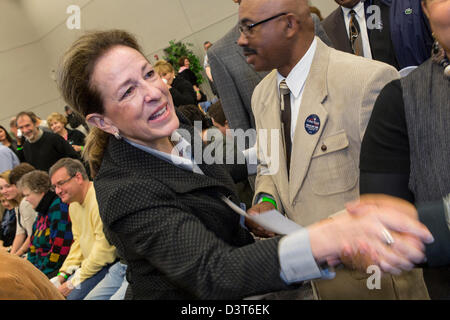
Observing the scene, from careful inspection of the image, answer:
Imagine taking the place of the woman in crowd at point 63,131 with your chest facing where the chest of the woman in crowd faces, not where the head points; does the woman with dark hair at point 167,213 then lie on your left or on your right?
on your left

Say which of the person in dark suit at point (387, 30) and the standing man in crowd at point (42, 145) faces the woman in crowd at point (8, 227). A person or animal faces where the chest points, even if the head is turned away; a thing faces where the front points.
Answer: the standing man in crowd

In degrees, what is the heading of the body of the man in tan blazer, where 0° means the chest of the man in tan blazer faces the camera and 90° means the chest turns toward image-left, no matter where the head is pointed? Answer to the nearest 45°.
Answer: approximately 45°

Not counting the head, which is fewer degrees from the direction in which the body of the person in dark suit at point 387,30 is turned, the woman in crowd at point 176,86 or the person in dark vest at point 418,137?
the person in dark vest

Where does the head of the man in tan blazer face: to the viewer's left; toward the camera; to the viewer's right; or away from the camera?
to the viewer's left

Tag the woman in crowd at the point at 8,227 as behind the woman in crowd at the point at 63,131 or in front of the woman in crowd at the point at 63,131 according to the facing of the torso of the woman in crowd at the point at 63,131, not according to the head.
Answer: in front

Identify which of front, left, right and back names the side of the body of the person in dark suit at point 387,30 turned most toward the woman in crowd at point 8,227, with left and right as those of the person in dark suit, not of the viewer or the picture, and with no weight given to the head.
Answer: right

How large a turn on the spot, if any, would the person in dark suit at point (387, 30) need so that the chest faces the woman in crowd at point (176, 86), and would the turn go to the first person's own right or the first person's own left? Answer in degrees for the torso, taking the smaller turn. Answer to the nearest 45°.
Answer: approximately 135° to the first person's own right

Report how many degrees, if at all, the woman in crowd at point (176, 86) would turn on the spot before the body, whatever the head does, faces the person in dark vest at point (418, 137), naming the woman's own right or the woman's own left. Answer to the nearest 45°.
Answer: approximately 45° to the woman's own left

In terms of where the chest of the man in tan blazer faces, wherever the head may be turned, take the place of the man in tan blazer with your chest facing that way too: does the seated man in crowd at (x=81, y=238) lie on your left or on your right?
on your right
